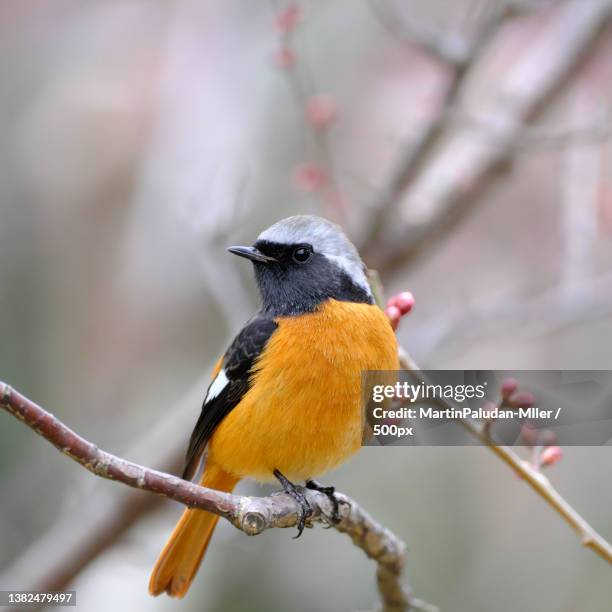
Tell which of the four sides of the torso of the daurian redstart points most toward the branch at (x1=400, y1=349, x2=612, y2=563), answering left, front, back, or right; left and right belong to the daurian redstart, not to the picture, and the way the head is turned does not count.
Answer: left

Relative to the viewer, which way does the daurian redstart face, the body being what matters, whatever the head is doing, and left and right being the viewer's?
facing the viewer and to the right of the viewer
